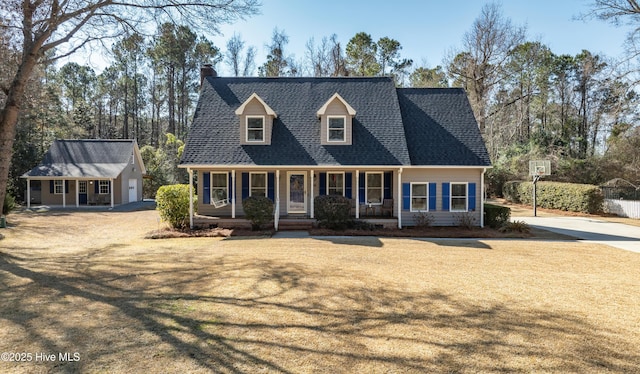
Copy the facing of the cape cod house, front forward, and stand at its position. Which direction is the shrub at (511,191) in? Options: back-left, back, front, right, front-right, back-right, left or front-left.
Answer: back-left

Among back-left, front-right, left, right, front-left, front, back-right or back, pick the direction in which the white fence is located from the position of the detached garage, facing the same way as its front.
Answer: front-left

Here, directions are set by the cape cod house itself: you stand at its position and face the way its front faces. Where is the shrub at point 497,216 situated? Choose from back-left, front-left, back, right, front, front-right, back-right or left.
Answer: left

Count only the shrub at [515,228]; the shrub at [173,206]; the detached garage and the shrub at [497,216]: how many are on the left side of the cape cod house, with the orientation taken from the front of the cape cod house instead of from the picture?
2

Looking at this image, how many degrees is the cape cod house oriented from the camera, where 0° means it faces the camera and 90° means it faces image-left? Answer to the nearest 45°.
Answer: approximately 0°

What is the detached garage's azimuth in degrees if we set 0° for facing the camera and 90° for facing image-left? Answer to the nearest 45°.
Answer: approximately 0°

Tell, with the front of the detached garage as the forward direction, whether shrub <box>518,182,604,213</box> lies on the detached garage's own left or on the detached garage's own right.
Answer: on the detached garage's own left

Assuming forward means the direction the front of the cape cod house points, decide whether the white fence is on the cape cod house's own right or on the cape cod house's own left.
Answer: on the cape cod house's own left

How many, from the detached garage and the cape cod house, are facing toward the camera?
2

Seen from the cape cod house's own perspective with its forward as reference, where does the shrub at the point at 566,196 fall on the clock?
The shrub is roughly at 8 o'clock from the cape cod house.

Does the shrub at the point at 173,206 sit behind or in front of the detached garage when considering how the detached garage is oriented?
in front

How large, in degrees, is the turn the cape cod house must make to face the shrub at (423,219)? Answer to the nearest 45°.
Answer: approximately 90° to its left

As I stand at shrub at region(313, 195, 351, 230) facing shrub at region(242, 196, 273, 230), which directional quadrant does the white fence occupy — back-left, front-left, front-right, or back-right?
back-right

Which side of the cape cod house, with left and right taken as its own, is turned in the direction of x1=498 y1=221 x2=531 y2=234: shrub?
left
